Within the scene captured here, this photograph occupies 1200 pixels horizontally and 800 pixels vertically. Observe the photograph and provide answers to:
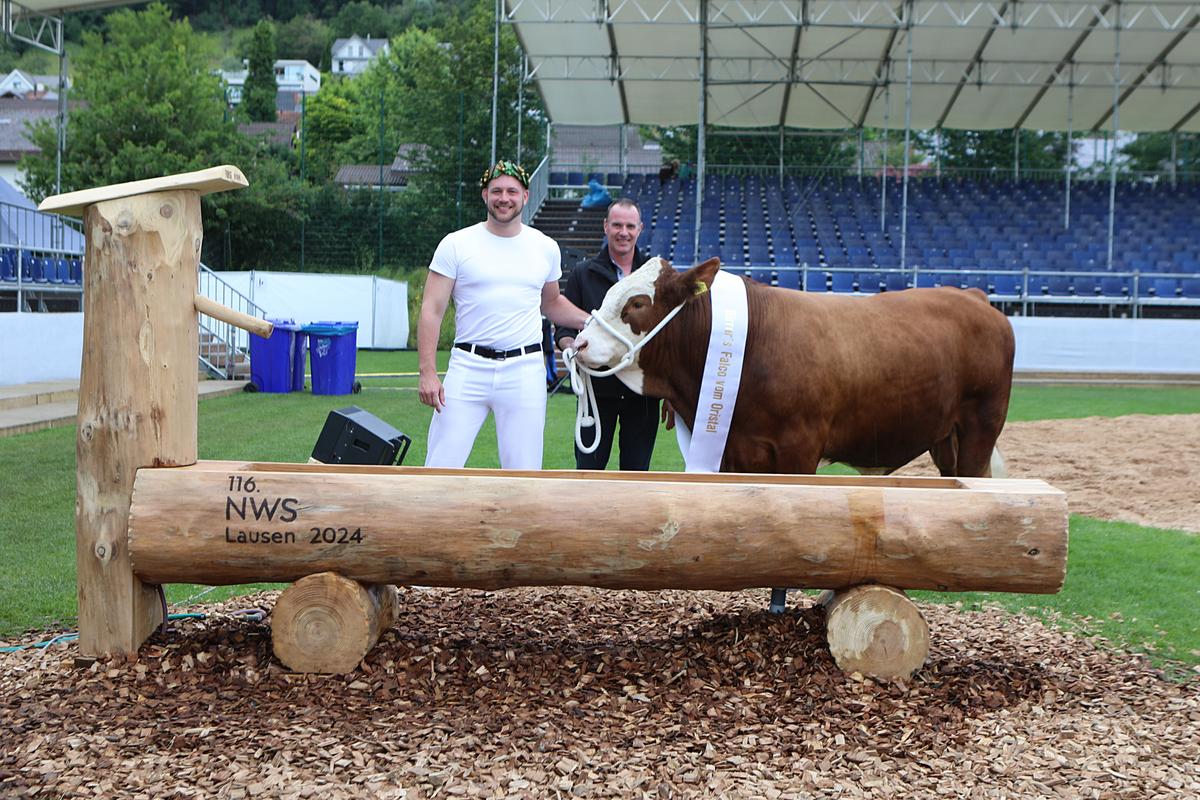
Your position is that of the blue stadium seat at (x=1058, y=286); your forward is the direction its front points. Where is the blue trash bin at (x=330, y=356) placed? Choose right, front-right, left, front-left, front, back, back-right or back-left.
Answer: front-right

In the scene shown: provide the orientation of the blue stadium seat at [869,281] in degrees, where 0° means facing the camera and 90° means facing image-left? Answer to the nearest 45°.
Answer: approximately 0°

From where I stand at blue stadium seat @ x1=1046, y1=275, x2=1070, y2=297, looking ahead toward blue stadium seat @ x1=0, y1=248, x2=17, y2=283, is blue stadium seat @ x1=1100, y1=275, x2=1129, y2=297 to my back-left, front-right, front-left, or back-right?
back-left

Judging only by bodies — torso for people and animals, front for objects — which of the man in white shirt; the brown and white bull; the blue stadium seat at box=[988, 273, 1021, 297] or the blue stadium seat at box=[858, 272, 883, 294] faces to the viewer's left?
the brown and white bull

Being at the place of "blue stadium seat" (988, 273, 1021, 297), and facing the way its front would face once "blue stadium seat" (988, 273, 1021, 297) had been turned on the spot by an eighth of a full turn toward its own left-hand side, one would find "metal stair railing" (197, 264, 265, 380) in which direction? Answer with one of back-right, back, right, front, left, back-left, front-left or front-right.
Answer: right

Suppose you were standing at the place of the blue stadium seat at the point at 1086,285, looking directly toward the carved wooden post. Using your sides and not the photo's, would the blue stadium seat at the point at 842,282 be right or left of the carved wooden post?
right

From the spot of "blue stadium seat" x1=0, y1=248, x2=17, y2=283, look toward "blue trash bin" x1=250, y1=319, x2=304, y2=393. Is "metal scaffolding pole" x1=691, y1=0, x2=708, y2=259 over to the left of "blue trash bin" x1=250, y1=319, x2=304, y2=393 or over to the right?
left

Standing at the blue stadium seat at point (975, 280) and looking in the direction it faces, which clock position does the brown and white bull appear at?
The brown and white bull is roughly at 12 o'clock from the blue stadium seat.

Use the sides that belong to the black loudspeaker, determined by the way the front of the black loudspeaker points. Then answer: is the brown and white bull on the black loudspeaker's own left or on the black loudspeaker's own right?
on the black loudspeaker's own left

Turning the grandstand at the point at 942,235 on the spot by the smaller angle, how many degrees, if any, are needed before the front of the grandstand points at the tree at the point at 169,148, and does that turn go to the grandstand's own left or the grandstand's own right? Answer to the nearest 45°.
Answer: approximately 90° to the grandstand's own right

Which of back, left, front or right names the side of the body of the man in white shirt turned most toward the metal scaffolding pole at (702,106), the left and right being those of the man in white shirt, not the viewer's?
back

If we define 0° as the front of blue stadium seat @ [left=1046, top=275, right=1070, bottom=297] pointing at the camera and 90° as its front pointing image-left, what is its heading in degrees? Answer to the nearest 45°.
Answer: approximately 0°

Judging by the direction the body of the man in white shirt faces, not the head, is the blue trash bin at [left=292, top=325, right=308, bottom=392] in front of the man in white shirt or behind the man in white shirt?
behind

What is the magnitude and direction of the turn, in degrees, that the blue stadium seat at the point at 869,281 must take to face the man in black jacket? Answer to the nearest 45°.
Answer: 0° — it already faces them
